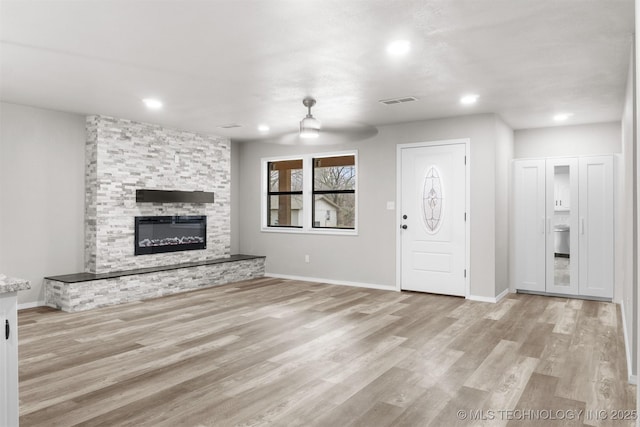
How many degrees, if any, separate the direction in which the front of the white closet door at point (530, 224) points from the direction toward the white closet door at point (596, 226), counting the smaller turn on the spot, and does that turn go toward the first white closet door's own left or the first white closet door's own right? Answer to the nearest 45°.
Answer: approximately 90° to the first white closet door's own left

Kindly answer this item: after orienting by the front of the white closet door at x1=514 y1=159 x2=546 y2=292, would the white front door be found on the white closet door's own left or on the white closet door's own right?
on the white closet door's own right

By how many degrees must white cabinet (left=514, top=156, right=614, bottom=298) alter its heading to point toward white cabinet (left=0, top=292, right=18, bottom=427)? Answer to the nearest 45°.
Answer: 0° — it already faces it

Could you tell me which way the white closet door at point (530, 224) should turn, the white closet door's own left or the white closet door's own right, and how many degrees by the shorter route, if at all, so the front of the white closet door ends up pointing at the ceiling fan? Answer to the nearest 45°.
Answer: approximately 45° to the white closet door's own right

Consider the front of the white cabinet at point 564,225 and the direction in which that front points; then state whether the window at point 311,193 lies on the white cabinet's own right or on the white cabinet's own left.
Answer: on the white cabinet's own right

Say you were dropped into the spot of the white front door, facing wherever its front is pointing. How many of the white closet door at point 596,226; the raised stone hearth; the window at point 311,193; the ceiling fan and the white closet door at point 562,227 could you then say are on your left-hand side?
2

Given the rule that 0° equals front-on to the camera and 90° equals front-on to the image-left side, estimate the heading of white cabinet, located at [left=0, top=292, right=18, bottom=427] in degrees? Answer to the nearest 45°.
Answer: approximately 315°

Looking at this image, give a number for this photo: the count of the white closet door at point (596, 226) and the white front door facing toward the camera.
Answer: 2

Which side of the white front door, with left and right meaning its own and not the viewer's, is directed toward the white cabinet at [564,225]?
left

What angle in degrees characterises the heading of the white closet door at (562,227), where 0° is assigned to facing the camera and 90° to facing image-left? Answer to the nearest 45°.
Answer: approximately 0°

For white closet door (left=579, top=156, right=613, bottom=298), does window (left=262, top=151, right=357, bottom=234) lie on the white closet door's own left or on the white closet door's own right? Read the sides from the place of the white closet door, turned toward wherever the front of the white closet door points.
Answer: on the white closet door's own right

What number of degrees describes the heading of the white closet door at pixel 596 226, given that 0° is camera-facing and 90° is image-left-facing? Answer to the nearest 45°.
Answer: approximately 0°

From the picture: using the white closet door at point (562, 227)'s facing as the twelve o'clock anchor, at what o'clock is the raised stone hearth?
The raised stone hearth is roughly at 2 o'clock from the white closet door.
